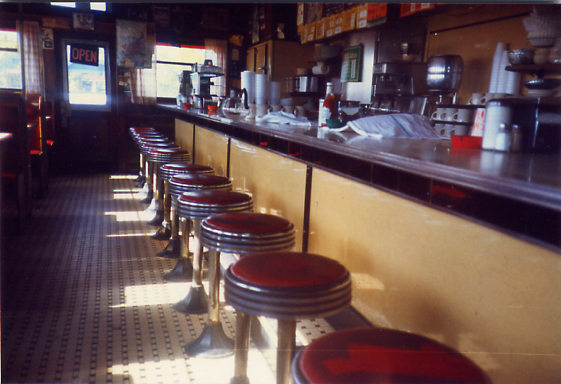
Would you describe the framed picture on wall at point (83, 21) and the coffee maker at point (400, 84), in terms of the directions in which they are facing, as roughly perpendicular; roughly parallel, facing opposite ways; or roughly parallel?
roughly perpendicular

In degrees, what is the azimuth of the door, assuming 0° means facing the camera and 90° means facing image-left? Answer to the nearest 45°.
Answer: approximately 0°

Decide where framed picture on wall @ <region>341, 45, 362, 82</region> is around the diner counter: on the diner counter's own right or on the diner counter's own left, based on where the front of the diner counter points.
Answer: on the diner counter's own right

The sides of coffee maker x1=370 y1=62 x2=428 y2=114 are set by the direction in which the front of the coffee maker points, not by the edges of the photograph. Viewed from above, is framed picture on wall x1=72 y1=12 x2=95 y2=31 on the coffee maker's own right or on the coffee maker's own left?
on the coffee maker's own right

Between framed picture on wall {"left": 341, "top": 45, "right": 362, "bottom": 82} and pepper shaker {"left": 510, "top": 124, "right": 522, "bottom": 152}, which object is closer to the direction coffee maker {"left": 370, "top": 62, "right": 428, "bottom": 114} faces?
the pepper shaker

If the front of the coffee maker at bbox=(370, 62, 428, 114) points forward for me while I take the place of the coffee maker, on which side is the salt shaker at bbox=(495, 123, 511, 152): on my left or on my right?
on my left

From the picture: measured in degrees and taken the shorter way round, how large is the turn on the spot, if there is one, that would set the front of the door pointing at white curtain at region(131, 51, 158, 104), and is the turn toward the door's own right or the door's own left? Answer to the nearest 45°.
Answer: approximately 90° to the door's own left

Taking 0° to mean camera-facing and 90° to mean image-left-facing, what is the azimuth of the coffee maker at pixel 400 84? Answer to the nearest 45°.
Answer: approximately 45°

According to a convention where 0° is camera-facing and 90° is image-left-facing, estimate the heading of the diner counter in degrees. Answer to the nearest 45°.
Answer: approximately 45°

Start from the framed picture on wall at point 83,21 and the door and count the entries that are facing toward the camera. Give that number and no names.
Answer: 2
